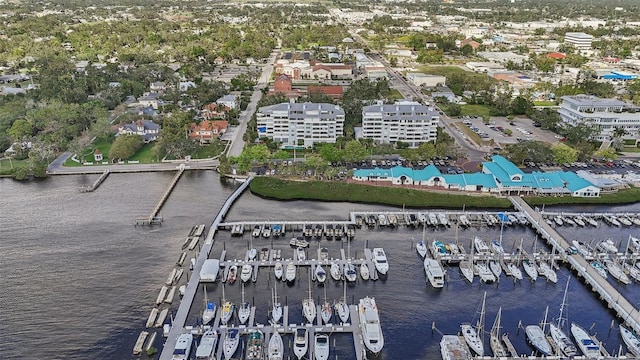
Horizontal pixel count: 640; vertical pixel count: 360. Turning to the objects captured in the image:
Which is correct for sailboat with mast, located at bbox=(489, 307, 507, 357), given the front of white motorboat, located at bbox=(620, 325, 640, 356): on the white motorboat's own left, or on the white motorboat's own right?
on the white motorboat's own left

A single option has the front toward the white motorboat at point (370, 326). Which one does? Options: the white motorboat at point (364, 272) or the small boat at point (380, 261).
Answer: the small boat

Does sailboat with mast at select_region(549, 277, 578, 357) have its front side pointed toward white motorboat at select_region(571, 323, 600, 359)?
no

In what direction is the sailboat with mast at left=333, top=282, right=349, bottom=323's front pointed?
toward the camera

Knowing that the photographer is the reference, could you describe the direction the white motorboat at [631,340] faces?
facing away from the viewer and to the left of the viewer

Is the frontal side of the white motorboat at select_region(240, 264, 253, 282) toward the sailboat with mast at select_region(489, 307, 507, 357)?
no

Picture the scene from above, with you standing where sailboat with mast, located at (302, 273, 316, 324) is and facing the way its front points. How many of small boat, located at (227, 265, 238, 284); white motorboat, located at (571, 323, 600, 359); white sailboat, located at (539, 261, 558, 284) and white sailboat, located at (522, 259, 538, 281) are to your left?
3

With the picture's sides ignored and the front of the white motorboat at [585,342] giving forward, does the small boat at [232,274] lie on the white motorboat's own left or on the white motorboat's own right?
on the white motorboat's own left

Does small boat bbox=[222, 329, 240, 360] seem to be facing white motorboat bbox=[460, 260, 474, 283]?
no

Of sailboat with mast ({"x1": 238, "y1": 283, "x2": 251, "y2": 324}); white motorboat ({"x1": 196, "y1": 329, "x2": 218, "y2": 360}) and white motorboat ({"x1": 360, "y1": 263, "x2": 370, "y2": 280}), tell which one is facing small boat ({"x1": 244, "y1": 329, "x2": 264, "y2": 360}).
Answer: the sailboat with mast

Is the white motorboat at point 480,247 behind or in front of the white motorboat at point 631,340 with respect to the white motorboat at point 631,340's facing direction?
in front
